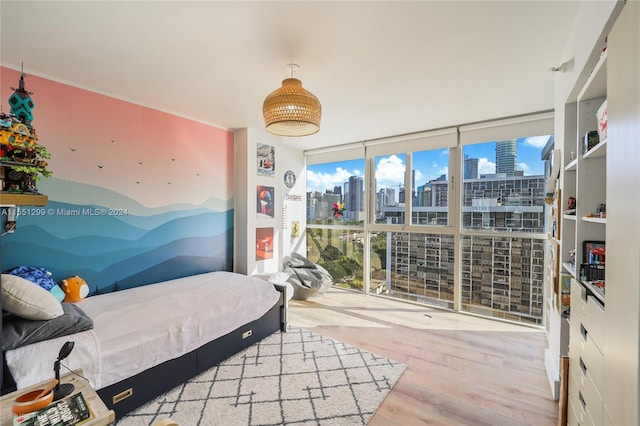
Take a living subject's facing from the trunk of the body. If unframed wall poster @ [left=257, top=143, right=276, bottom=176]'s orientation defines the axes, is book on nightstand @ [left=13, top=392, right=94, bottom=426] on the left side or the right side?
on its right

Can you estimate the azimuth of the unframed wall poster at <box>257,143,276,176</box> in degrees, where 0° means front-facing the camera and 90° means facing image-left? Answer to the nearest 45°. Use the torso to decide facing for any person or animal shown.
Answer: approximately 315°

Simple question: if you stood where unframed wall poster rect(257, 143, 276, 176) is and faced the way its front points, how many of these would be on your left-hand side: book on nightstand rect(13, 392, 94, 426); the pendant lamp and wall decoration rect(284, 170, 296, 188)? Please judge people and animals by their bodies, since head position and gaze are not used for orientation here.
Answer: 1

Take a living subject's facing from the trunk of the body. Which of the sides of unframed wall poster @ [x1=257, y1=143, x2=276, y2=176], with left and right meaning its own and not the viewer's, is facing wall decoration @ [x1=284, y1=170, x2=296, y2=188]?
left

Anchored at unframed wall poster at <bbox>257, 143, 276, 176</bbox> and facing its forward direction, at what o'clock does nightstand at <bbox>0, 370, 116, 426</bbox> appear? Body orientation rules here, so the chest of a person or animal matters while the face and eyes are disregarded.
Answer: The nightstand is roughly at 2 o'clock from the unframed wall poster.

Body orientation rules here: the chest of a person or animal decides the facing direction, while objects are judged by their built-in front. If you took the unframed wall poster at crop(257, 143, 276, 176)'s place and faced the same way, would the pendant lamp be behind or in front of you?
in front
